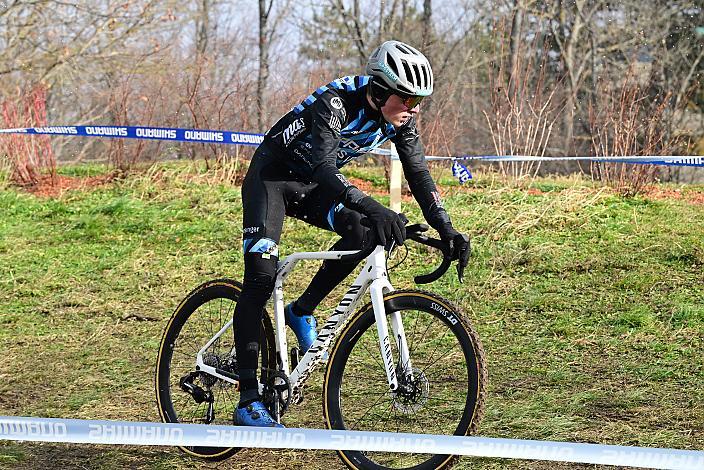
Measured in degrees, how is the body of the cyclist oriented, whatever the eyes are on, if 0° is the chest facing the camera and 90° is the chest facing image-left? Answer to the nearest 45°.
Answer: approximately 315°
